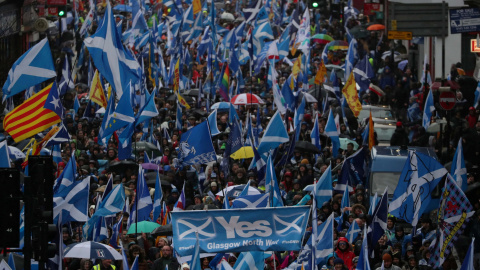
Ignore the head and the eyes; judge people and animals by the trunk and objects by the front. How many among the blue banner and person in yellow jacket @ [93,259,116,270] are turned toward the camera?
2

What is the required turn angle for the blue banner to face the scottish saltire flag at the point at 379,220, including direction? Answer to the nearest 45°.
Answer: approximately 135° to its left

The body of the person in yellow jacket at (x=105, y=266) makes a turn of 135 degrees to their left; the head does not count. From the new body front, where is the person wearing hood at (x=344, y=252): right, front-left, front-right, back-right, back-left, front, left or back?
front-right

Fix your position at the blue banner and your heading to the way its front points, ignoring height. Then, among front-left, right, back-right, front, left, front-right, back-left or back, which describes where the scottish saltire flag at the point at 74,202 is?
back-right

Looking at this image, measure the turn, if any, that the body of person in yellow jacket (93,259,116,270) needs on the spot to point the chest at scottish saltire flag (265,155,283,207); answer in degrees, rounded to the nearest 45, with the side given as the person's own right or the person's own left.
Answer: approximately 135° to the person's own left

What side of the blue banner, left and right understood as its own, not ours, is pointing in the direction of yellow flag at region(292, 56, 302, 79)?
back
